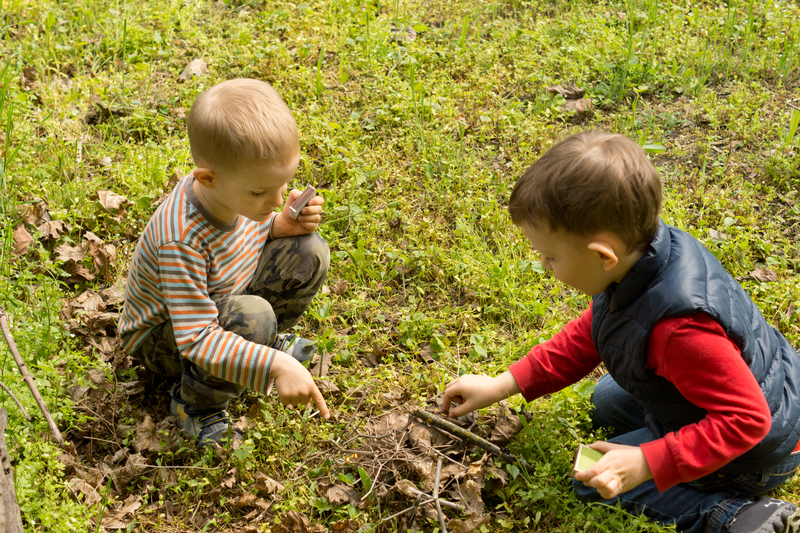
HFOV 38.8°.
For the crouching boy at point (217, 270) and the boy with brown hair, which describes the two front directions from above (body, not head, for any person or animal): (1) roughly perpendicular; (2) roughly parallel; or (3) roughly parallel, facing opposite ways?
roughly parallel, facing opposite ways

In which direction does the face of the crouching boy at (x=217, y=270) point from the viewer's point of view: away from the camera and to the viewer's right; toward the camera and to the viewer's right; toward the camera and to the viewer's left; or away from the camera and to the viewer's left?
toward the camera and to the viewer's right

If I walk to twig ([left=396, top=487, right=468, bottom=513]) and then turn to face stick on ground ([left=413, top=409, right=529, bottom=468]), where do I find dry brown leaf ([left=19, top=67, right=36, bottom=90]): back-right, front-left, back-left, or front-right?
front-left

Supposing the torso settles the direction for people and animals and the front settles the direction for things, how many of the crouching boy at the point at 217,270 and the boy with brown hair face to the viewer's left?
1

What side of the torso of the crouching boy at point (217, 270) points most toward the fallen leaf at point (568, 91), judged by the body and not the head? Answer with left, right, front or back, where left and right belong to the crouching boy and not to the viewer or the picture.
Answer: left

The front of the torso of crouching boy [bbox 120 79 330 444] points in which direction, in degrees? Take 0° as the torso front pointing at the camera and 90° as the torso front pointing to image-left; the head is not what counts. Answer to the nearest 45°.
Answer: approximately 315°

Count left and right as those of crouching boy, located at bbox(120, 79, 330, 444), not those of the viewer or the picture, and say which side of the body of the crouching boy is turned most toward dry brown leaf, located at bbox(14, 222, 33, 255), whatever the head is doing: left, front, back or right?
back

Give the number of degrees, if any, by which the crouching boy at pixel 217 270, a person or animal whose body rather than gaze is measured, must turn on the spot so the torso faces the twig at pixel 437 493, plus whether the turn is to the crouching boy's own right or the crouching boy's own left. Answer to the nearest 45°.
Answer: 0° — they already face it

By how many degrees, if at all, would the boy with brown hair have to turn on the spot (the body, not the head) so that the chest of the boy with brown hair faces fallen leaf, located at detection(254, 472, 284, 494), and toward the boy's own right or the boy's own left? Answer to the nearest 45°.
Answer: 0° — they already face it

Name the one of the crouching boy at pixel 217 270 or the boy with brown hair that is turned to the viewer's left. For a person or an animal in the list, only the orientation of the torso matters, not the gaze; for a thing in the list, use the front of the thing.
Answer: the boy with brown hair

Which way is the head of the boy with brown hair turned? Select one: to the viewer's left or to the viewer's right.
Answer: to the viewer's left

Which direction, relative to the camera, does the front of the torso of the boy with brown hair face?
to the viewer's left

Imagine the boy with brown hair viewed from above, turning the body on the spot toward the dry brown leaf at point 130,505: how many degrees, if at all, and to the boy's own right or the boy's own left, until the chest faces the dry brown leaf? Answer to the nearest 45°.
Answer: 0° — they already face it
